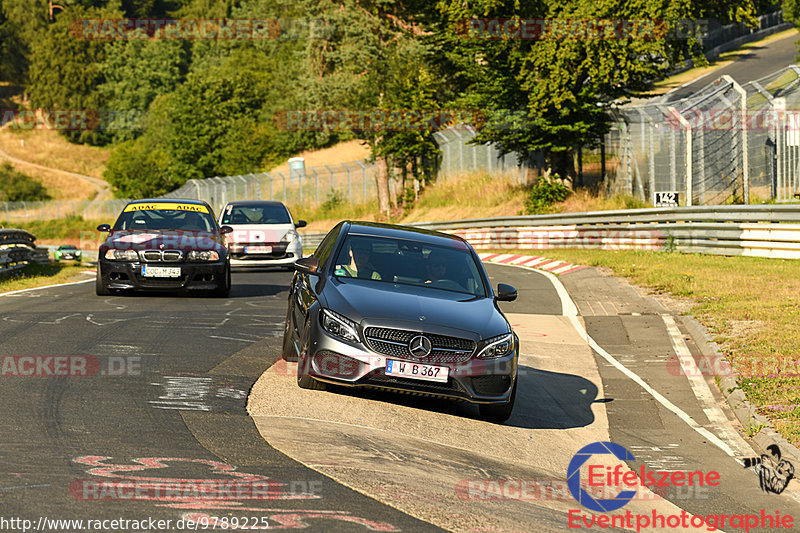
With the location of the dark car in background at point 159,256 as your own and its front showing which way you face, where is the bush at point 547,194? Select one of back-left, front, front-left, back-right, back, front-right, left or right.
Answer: back-left

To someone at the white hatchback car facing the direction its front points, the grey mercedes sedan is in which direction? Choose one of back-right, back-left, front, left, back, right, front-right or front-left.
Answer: front

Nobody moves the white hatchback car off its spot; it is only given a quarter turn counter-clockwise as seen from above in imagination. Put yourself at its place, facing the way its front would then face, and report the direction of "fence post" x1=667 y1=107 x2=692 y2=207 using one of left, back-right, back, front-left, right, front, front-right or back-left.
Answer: front

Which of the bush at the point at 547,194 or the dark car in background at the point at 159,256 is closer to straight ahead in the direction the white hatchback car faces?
the dark car in background

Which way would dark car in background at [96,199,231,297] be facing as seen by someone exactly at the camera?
facing the viewer

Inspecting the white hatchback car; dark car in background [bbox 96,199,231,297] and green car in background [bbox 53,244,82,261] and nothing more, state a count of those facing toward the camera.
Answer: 3

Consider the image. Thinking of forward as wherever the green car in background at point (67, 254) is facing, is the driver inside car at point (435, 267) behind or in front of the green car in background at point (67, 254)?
in front

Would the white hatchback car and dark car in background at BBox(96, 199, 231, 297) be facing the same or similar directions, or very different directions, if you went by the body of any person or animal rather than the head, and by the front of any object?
same or similar directions

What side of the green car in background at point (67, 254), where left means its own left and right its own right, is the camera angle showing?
front

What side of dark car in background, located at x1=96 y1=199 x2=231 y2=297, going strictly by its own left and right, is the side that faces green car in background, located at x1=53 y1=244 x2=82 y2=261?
back

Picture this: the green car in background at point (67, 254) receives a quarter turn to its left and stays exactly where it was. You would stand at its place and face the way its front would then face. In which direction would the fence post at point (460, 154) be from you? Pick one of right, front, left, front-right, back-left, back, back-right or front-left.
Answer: front

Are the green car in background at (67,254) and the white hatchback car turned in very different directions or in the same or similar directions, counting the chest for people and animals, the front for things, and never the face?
same or similar directions
